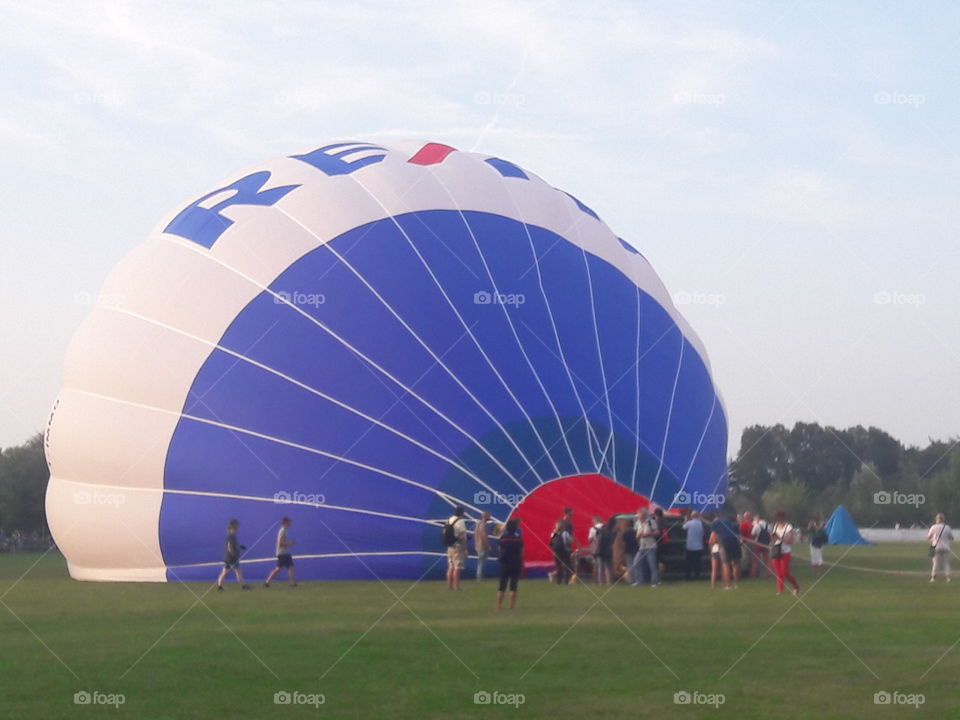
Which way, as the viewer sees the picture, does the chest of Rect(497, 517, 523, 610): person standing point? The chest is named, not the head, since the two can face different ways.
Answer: away from the camera

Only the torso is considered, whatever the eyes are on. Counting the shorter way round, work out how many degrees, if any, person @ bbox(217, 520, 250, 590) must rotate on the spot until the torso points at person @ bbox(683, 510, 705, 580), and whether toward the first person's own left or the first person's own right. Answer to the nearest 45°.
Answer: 0° — they already face them

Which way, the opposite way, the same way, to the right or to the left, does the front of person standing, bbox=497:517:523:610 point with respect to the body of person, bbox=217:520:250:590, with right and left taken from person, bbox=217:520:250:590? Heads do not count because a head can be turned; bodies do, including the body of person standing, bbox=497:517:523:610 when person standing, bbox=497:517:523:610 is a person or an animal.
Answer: to the left

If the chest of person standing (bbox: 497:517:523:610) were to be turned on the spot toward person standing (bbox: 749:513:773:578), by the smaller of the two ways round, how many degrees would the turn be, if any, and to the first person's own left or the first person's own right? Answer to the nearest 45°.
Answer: approximately 45° to the first person's own right

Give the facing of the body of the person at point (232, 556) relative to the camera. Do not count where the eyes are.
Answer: to the viewer's right

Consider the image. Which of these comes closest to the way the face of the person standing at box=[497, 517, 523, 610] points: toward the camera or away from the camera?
away from the camera
